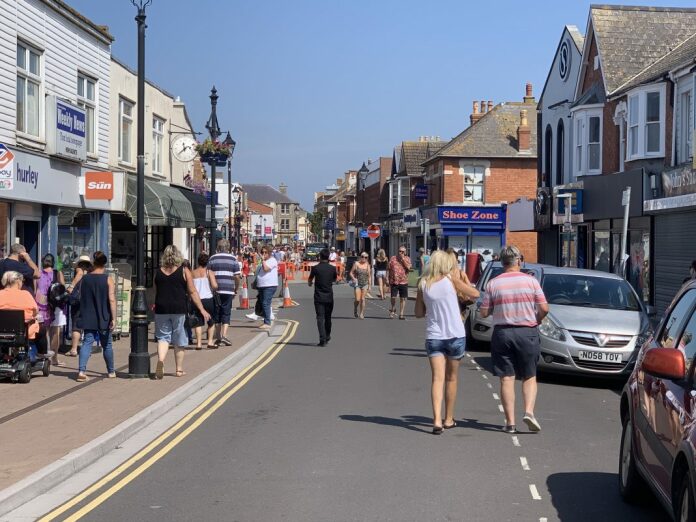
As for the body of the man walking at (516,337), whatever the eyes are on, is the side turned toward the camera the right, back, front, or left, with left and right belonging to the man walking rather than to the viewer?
back

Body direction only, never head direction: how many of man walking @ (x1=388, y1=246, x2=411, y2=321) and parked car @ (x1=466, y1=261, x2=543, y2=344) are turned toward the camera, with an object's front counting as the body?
2

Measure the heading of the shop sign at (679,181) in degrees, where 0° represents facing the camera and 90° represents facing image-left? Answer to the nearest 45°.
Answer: approximately 45°

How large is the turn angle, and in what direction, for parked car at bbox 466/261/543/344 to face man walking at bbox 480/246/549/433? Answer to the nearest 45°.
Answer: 0° — it already faces them

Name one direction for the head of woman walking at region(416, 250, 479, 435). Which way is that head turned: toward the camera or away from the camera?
away from the camera

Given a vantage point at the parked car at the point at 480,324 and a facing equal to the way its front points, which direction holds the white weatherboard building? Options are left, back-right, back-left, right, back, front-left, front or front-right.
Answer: right

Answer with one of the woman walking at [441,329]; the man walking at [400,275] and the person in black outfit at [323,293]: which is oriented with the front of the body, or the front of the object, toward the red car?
the man walking

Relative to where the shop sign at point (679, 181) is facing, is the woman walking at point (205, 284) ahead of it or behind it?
ahead
